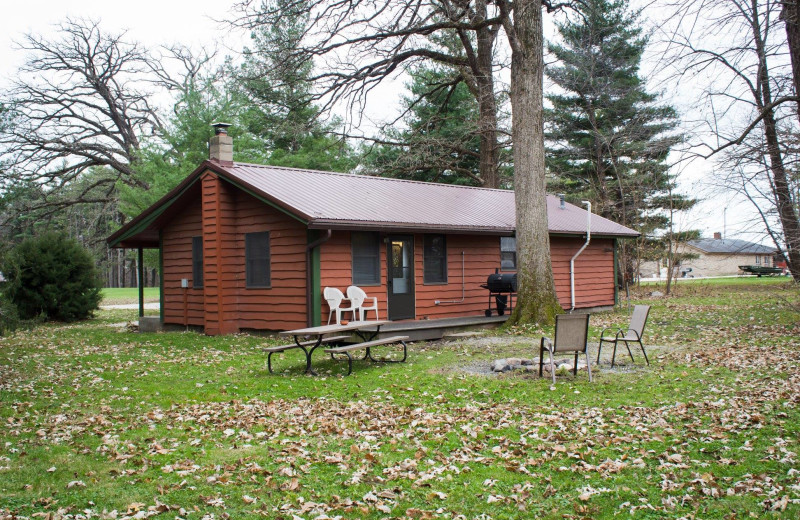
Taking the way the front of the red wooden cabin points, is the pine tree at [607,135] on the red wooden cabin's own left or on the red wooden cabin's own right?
on the red wooden cabin's own left

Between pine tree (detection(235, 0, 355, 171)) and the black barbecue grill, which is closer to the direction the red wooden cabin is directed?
the black barbecue grill

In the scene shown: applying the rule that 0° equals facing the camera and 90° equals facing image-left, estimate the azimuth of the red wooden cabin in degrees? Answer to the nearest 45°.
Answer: approximately 315°

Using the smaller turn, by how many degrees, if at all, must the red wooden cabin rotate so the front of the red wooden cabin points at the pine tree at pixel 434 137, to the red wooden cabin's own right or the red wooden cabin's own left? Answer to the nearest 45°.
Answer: approximately 135° to the red wooden cabin's own left

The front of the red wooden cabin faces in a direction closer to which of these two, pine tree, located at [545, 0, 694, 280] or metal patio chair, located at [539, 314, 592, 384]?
the metal patio chair

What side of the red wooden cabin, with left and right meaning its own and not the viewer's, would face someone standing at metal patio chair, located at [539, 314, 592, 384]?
front

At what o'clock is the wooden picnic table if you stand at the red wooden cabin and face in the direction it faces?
The wooden picnic table is roughly at 1 o'clock from the red wooden cabin.

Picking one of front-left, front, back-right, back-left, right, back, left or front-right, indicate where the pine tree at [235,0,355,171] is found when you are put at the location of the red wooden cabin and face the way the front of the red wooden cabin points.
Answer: back-left

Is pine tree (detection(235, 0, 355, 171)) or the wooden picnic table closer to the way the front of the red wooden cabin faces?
the wooden picnic table
